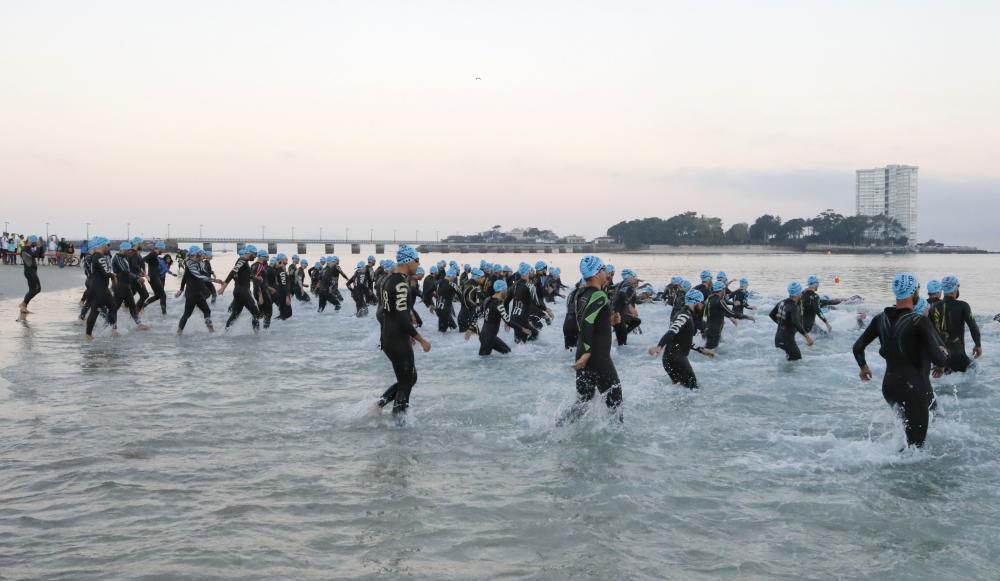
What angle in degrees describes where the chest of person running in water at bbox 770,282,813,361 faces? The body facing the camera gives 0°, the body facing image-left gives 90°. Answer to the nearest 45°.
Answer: approximately 225°

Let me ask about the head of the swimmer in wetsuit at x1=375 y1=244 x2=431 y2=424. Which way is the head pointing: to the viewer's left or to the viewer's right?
to the viewer's right

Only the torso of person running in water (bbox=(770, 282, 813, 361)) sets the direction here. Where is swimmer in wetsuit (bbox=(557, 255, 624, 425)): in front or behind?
behind

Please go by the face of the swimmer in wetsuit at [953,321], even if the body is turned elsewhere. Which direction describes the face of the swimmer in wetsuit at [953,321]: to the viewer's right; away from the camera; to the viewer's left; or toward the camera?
away from the camera

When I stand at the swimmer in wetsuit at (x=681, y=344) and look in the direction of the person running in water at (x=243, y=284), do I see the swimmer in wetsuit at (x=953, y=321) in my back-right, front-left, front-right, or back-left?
back-right

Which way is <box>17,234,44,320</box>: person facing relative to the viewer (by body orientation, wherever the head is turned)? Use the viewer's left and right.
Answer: facing to the right of the viewer
